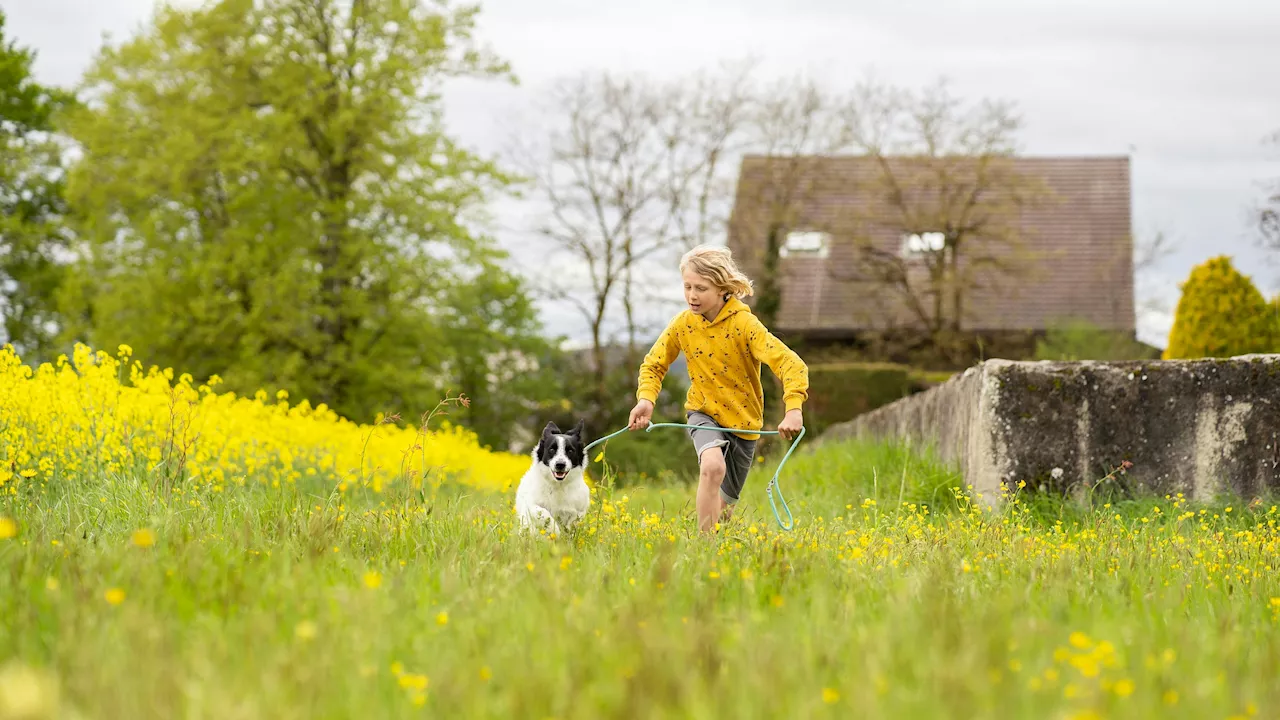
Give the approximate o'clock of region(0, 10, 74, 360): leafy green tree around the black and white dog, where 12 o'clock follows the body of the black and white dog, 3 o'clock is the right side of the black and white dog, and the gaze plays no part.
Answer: The leafy green tree is roughly at 5 o'clock from the black and white dog.

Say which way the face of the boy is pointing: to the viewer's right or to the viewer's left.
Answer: to the viewer's left

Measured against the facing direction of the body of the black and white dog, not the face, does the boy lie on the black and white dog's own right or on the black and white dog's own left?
on the black and white dog's own left

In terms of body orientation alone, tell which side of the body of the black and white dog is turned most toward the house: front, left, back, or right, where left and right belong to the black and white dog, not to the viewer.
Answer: back

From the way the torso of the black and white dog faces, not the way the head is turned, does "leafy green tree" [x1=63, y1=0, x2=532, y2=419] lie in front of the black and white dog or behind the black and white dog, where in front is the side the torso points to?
behind

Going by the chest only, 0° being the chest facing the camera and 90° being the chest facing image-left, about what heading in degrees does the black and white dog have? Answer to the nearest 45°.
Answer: approximately 0°

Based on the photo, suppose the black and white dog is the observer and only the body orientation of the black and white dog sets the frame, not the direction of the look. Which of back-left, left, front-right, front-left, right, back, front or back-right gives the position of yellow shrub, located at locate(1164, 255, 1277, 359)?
back-left
